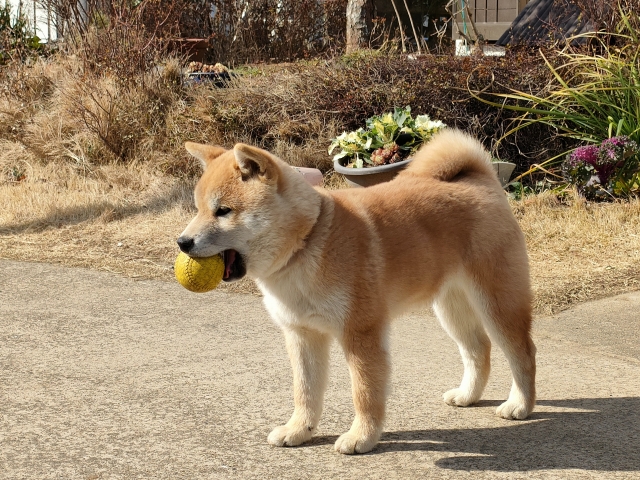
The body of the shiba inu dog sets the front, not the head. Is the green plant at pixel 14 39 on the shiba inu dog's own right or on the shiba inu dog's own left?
on the shiba inu dog's own right

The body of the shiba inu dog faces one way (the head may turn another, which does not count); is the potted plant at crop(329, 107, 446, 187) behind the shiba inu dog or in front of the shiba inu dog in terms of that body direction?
behind

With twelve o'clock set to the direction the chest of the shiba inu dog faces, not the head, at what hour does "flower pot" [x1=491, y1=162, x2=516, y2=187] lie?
The flower pot is roughly at 5 o'clock from the shiba inu dog.

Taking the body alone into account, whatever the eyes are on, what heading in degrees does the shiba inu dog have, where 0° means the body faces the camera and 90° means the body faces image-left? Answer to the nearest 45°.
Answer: approximately 45°

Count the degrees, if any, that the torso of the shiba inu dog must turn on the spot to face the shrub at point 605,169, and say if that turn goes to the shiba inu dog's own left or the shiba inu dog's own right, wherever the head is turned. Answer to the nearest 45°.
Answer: approximately 180°

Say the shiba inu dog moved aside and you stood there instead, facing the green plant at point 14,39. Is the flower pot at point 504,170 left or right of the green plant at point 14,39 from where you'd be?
right
